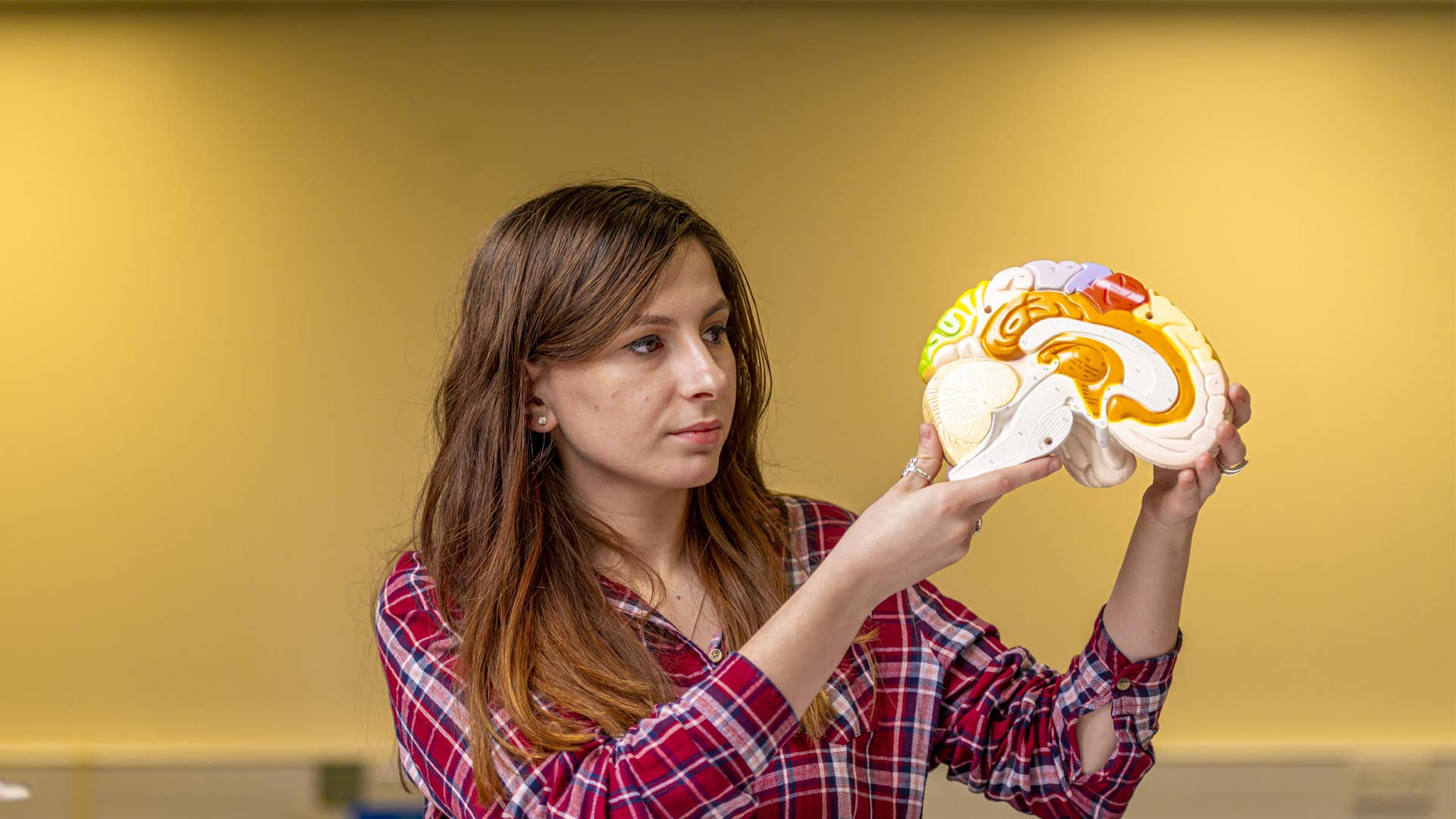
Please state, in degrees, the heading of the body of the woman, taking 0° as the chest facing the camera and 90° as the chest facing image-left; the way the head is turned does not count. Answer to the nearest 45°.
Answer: approximately 315°
